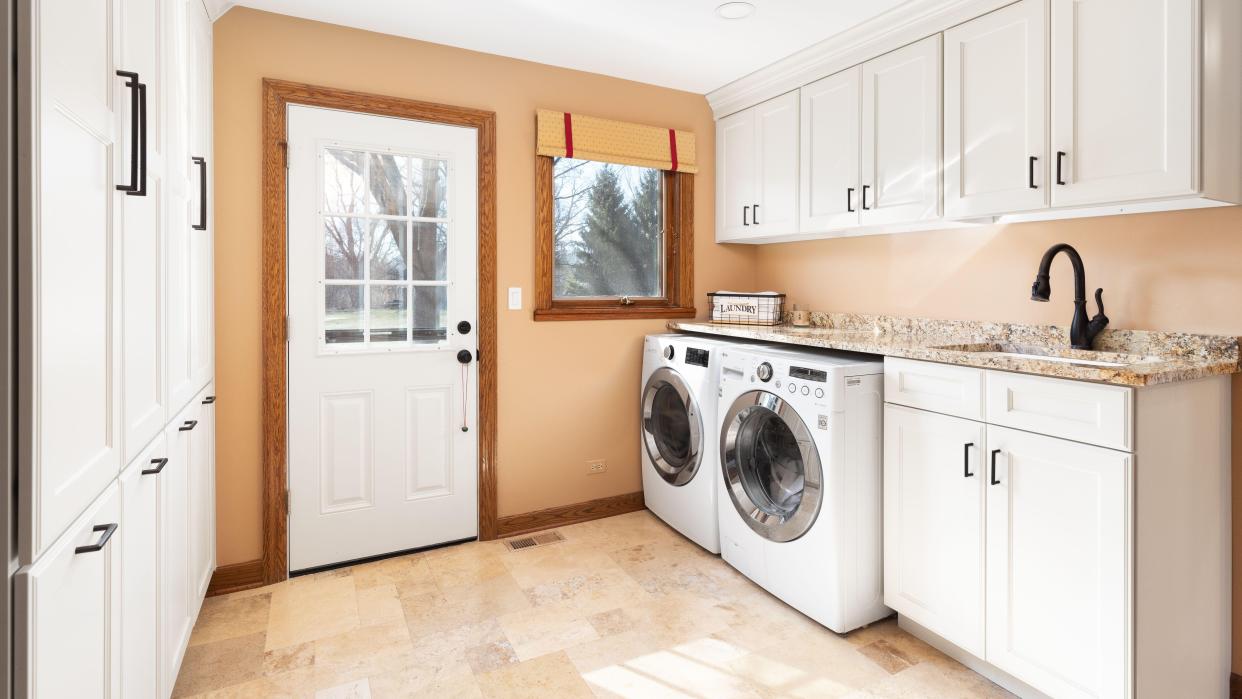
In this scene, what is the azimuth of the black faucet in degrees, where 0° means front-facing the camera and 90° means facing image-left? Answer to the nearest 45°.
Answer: approximately 45°

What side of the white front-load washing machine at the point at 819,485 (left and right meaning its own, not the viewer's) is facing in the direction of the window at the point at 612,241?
right

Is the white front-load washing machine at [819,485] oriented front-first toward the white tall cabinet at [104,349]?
yes

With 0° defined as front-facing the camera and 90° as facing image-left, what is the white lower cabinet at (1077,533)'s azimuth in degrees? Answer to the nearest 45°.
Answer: approximately 45°

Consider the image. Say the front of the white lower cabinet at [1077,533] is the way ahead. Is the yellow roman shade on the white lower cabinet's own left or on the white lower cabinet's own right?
on the white lower cabinet's own right

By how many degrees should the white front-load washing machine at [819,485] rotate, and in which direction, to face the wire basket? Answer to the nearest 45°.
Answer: approximately 135° to its right

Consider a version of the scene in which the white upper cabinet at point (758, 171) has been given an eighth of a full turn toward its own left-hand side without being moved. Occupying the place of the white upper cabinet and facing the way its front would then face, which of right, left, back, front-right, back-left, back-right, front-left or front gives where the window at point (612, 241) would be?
right

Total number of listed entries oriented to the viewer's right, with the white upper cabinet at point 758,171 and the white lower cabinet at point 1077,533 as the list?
0

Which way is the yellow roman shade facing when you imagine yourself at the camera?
facing the viewer and to the right of the viewer

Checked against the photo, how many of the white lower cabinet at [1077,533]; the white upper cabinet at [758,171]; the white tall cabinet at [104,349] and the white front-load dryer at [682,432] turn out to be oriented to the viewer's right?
1

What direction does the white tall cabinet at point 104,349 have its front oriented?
to the viewer's right

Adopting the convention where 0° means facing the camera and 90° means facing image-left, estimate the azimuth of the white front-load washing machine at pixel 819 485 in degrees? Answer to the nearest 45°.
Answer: approximately 45°
